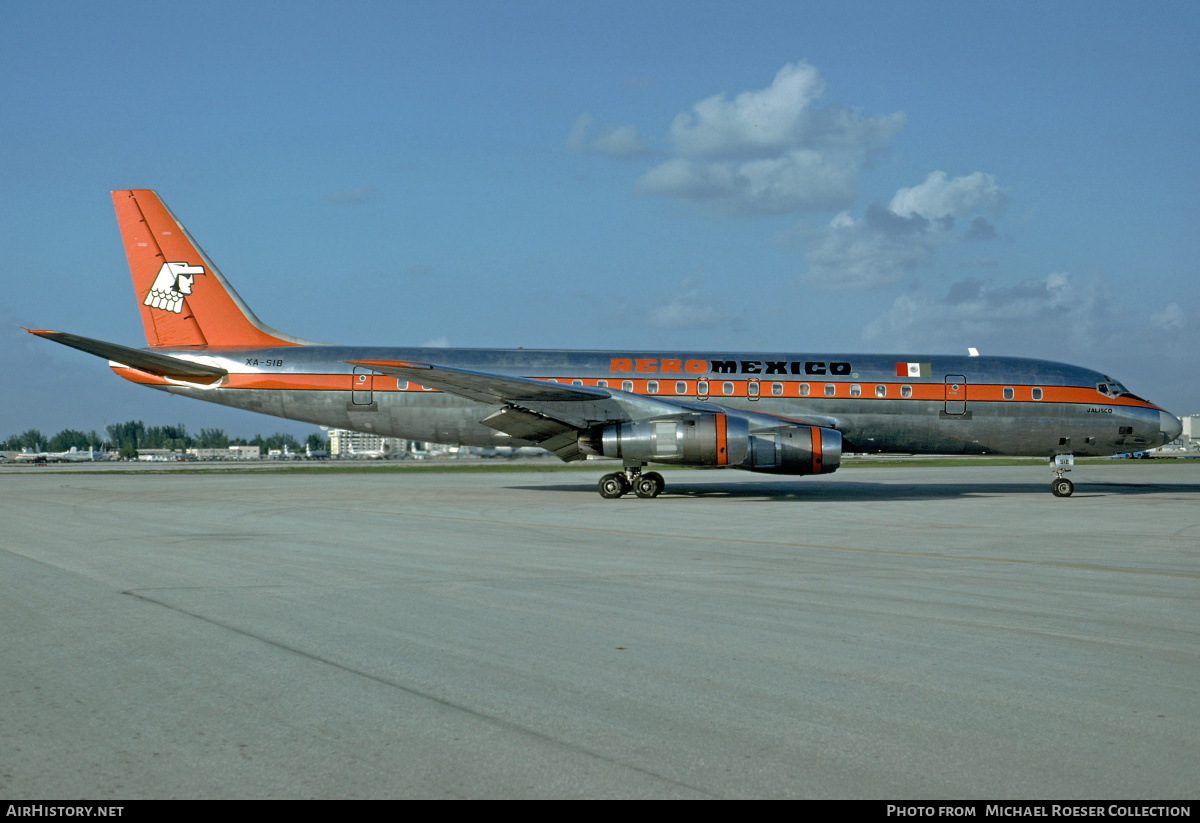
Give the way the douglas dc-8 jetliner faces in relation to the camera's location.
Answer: facing to the right of the viewer
